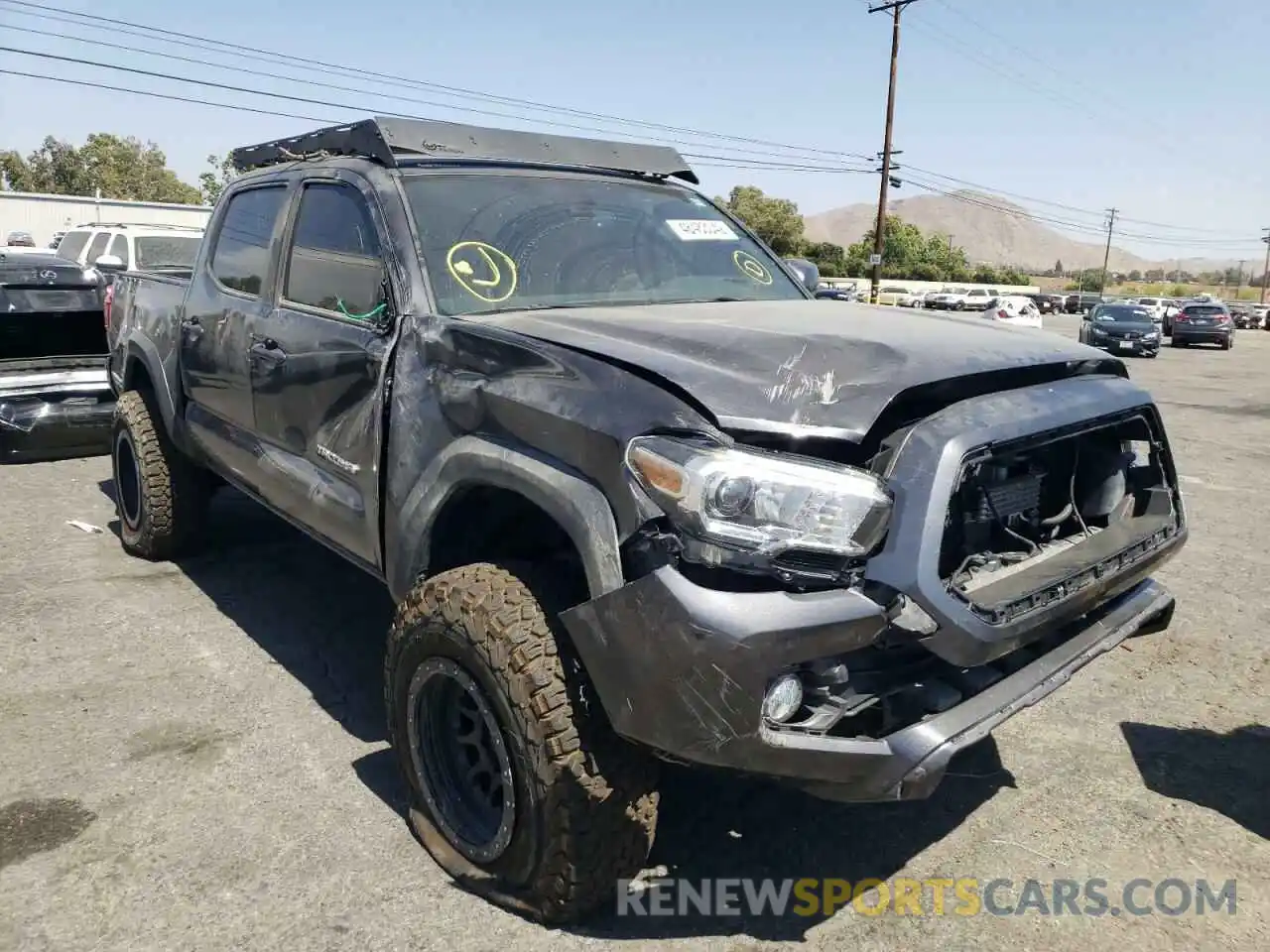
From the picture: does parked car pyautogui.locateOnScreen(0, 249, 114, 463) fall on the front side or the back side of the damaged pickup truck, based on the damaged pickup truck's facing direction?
on the back side

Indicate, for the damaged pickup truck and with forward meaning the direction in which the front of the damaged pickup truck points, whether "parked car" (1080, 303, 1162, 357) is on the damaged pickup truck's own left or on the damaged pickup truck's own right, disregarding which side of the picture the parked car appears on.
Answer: on the damaged pickup truck's own left

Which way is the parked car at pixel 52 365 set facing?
away from the camera

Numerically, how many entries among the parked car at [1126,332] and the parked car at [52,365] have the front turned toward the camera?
1

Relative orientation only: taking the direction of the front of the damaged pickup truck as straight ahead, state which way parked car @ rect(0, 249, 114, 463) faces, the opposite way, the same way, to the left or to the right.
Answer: the opposite way

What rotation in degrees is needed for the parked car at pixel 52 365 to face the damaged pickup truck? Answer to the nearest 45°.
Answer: approximately 180°

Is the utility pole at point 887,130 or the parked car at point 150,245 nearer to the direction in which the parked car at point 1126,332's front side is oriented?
the parked car

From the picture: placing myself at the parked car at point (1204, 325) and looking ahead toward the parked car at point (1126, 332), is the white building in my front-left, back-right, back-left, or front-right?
front-right

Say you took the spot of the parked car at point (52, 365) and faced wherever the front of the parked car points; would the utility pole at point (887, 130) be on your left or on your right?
on your right

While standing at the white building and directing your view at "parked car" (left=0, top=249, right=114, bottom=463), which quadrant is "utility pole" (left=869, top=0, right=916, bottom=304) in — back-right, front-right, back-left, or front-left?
front-left

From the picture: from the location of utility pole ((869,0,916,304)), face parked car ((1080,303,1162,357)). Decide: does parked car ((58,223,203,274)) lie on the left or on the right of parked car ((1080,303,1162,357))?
right

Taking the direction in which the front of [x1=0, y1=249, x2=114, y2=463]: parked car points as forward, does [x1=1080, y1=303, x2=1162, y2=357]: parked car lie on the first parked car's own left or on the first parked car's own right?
on the first parked car's own right

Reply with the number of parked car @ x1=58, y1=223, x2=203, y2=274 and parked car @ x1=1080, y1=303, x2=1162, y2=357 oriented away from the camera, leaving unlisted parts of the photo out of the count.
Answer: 0

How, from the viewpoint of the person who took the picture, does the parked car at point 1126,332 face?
facing the viewer

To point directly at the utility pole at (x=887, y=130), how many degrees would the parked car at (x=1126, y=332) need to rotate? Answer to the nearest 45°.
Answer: approximately 135° to its right

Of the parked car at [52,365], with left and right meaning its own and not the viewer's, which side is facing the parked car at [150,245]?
front

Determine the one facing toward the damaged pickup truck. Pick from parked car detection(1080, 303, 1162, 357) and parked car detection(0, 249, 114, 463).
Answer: parked car detection(1080, 303, 1162, 357)
